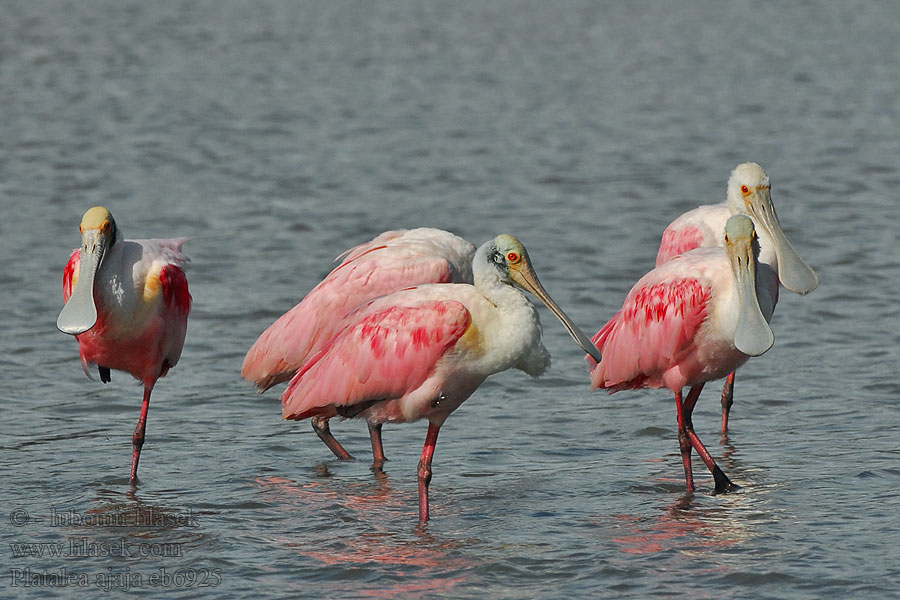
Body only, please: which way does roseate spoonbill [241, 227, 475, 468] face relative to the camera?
to the viewer's right

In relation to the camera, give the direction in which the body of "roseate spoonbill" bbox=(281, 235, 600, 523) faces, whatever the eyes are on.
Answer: to the viewer's right

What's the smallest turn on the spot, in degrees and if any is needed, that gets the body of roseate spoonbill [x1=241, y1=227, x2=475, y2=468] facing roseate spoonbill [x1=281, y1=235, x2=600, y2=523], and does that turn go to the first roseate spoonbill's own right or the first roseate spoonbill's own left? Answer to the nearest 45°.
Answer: approximately 90° to the first roseate spoonbill's own right

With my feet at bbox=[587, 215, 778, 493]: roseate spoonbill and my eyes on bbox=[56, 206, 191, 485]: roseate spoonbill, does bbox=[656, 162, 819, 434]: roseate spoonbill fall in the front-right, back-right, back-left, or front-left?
back-right

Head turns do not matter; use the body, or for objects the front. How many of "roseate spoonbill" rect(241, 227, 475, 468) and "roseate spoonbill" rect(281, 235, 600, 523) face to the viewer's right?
2

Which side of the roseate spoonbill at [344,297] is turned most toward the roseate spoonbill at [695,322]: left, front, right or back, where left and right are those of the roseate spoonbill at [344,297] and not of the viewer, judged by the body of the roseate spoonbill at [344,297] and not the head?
front

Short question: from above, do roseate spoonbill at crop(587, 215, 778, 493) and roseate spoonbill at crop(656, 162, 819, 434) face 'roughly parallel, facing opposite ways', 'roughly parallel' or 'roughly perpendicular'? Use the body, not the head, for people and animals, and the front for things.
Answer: roughly parallel

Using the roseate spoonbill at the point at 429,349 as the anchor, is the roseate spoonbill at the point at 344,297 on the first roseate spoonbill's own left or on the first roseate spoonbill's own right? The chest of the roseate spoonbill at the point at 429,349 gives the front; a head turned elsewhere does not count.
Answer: on the first roseate spoonbill's own left

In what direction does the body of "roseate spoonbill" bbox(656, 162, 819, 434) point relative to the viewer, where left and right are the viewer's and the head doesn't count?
facing the viewer and to the right of the viewer

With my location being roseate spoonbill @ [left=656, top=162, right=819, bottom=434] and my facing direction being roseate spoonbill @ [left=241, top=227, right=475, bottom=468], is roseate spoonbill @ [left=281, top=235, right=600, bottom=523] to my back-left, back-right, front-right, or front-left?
front-left

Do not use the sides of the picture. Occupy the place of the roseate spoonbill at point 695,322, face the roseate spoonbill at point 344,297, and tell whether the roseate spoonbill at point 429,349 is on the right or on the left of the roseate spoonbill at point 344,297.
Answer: left

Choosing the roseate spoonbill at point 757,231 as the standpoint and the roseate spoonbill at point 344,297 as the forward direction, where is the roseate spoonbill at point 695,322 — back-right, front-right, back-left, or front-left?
front-left

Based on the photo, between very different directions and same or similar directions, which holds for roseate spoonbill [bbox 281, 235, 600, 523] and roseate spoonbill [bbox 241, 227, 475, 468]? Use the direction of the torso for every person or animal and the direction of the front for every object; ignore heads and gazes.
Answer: same or similar directions

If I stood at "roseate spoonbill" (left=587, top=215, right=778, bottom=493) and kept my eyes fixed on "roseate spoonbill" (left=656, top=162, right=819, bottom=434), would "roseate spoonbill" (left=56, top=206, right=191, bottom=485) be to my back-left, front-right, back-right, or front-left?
back-left

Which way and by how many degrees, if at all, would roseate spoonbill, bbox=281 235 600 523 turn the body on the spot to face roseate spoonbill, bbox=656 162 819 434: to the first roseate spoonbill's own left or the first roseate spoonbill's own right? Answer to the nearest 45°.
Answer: approximately 45° to the first roseate spoonbill's own left

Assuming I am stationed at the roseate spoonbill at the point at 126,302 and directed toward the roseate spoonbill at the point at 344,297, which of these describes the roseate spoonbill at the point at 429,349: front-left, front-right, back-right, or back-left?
front-right

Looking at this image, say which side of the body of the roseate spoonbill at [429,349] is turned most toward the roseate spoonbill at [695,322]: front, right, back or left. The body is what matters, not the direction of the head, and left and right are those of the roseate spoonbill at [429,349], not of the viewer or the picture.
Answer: front

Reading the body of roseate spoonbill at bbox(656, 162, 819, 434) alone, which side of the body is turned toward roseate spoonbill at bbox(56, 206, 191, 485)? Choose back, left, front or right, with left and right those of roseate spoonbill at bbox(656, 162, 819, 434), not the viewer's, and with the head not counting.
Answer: right

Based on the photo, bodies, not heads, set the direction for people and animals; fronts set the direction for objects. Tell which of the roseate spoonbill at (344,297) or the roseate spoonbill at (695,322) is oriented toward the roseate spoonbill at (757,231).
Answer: the roseate spoonbill at (344,297)
